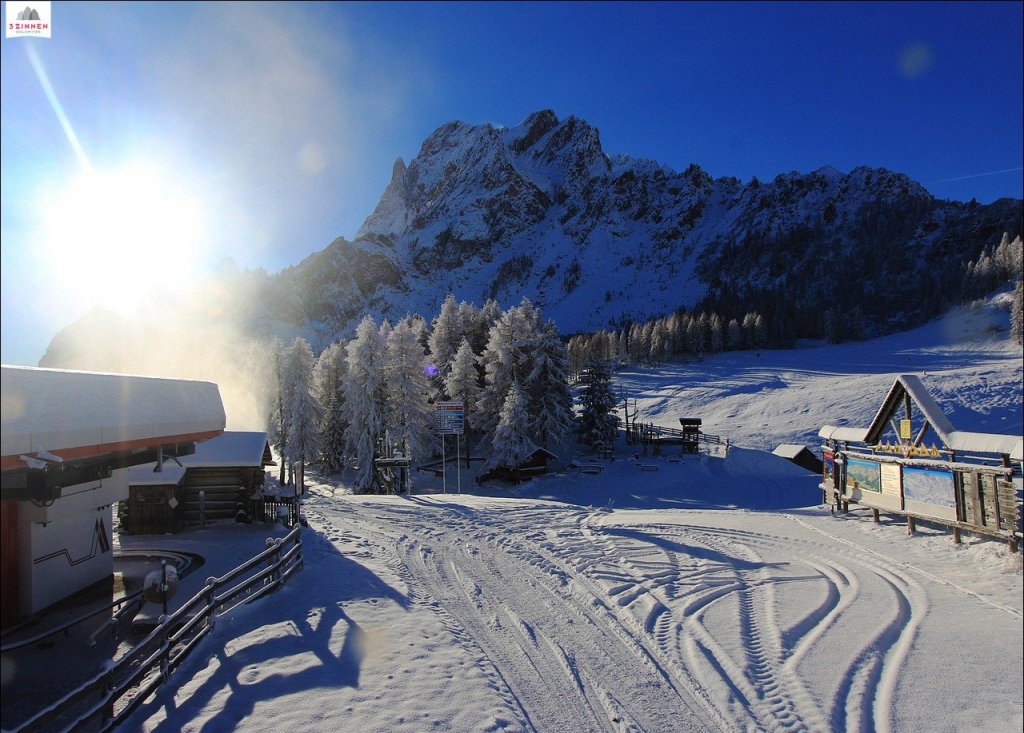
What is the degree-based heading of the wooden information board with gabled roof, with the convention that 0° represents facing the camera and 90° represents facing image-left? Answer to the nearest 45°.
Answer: approximately 45°

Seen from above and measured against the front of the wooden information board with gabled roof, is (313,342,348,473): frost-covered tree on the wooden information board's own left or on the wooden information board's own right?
on the wooden information board's own right

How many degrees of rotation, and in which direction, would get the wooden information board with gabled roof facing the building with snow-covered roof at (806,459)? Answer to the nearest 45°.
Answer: approximately 135° to its right

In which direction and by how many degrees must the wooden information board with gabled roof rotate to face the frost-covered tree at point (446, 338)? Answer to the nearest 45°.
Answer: approximately 90° to its right

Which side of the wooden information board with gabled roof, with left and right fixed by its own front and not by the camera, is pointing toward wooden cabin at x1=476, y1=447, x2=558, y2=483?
right

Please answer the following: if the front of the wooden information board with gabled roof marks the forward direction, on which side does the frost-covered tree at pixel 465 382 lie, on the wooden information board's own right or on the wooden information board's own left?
on the wooden information board's own right

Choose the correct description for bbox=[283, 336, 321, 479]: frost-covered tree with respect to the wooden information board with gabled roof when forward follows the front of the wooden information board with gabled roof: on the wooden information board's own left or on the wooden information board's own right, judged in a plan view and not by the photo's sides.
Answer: on the wooden information board's own right

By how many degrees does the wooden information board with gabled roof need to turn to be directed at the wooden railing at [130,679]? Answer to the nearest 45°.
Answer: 0° — it already faces it

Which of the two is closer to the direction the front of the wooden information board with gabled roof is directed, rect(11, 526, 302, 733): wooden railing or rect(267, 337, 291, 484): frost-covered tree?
the wooden railing

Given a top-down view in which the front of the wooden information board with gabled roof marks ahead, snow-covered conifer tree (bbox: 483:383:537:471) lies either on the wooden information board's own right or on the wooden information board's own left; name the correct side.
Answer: on the wooden information board's own right
